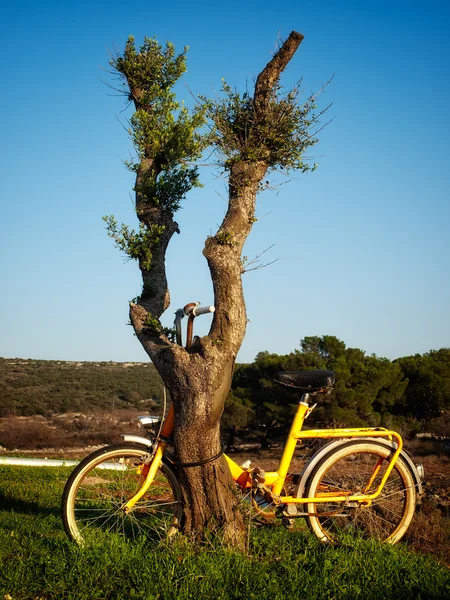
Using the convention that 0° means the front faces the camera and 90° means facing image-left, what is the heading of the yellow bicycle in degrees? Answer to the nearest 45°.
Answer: approximately 90°
